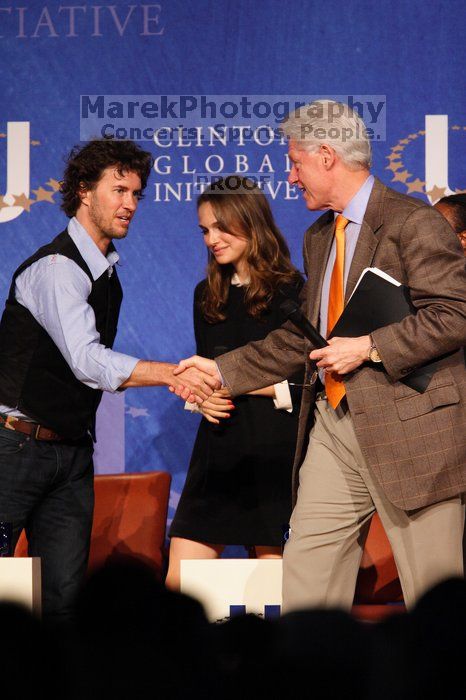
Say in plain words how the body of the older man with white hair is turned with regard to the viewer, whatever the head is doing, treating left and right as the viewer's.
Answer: facing the viewer and to the left of the viewer

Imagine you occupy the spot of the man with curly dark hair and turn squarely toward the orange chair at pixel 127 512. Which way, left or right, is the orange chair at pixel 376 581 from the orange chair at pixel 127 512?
right

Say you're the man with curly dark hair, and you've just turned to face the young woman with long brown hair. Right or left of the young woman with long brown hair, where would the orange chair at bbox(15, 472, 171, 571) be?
left

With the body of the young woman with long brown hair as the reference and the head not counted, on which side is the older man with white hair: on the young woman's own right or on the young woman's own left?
on the young woman's own left

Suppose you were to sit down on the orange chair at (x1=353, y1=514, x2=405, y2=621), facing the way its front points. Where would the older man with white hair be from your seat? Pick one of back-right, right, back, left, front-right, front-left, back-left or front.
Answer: front

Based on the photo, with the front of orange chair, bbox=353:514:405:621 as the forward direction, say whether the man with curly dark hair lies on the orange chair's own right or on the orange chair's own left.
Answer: on the orange chair's own right

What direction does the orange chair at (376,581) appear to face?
toward the camera

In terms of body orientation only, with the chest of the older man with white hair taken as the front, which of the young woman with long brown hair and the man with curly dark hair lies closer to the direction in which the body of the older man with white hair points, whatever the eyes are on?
the man with curly dark hair

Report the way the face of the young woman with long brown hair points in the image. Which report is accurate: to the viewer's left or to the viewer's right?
to the viewer's left

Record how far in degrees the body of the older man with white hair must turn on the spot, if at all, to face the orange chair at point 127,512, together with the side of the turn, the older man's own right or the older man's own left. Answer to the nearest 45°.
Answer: approximately 90° to the older man's own right

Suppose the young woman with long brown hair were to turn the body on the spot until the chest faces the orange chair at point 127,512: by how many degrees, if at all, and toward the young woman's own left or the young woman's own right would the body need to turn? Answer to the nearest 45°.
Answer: approximately 90° to the young woman's own right

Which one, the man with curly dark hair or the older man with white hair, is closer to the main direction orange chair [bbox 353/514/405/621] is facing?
the older man with white hair

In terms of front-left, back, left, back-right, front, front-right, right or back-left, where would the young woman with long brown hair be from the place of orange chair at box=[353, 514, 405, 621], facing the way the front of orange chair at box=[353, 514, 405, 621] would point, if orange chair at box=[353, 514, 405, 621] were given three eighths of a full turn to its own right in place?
left
